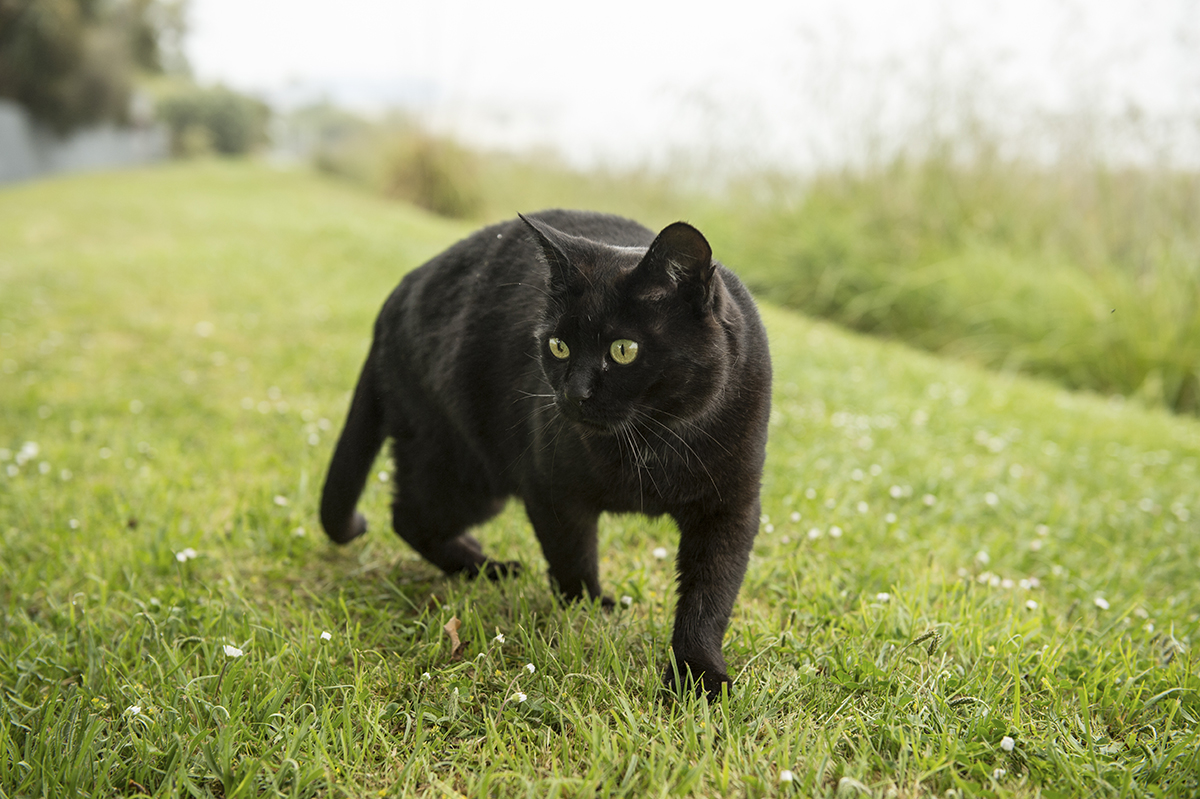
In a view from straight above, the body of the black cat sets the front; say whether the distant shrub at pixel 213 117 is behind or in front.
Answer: behind

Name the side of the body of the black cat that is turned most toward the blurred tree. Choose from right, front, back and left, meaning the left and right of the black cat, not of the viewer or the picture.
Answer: back

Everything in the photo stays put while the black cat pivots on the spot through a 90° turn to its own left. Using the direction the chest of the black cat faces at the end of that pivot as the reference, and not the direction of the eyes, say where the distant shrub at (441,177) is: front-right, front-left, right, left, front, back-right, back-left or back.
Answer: front-left

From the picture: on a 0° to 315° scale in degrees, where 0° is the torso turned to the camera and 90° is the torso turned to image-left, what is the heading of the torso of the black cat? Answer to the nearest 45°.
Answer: approximately 315°
